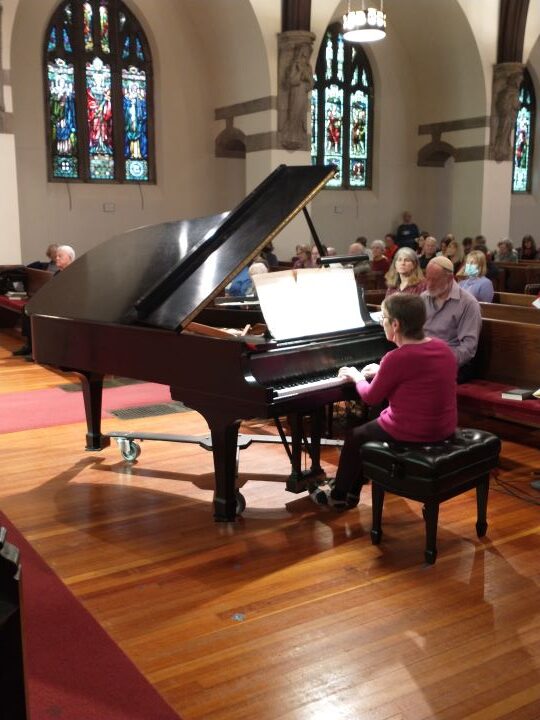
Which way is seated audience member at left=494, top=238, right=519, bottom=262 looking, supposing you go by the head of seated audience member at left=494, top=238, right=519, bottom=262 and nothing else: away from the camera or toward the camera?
toward the camera

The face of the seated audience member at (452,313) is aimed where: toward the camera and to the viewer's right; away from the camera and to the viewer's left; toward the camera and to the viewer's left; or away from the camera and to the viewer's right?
toward the camera and to the viewer's left

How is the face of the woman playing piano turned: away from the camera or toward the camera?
away from the camera

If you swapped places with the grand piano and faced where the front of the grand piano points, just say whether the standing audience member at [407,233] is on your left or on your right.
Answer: on your left

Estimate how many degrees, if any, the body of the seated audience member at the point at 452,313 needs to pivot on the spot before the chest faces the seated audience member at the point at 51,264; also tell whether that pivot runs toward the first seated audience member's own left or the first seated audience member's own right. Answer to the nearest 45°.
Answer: approximately 90° to the first seated audience member's own right

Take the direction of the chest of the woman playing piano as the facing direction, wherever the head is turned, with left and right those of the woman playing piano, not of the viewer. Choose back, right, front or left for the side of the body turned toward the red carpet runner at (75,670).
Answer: left

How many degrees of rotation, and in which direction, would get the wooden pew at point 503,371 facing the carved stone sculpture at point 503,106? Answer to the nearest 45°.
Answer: approximately 135° to its right

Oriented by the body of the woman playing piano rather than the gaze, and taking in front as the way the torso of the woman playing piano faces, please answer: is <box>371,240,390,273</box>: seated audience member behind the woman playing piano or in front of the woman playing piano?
in front

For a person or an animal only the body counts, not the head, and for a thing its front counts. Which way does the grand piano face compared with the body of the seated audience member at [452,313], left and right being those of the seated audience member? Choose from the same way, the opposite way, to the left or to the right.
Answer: to the left

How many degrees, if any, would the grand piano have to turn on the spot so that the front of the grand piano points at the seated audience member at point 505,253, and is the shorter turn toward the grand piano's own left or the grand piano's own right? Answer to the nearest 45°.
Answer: approximately 90° to the grand piano's own left

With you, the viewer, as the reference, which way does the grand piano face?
facing the viewer and to the right of the viewer

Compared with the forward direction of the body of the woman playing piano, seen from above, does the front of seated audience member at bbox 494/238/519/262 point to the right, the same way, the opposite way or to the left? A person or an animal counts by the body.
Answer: to the left

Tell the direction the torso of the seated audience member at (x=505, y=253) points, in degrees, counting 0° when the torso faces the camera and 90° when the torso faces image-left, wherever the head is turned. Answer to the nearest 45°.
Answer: approximately 45°
